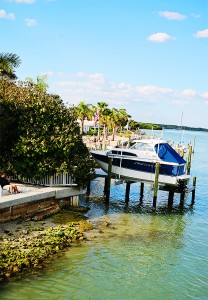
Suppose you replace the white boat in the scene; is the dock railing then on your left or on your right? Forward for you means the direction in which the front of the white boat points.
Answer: on your left

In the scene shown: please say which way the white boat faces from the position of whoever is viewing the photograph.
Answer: facing away from the viewer and to the left of the viewer

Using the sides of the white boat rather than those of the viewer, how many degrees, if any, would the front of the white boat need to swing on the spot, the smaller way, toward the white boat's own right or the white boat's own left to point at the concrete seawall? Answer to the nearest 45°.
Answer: approximately 90° to the white boat's own left
